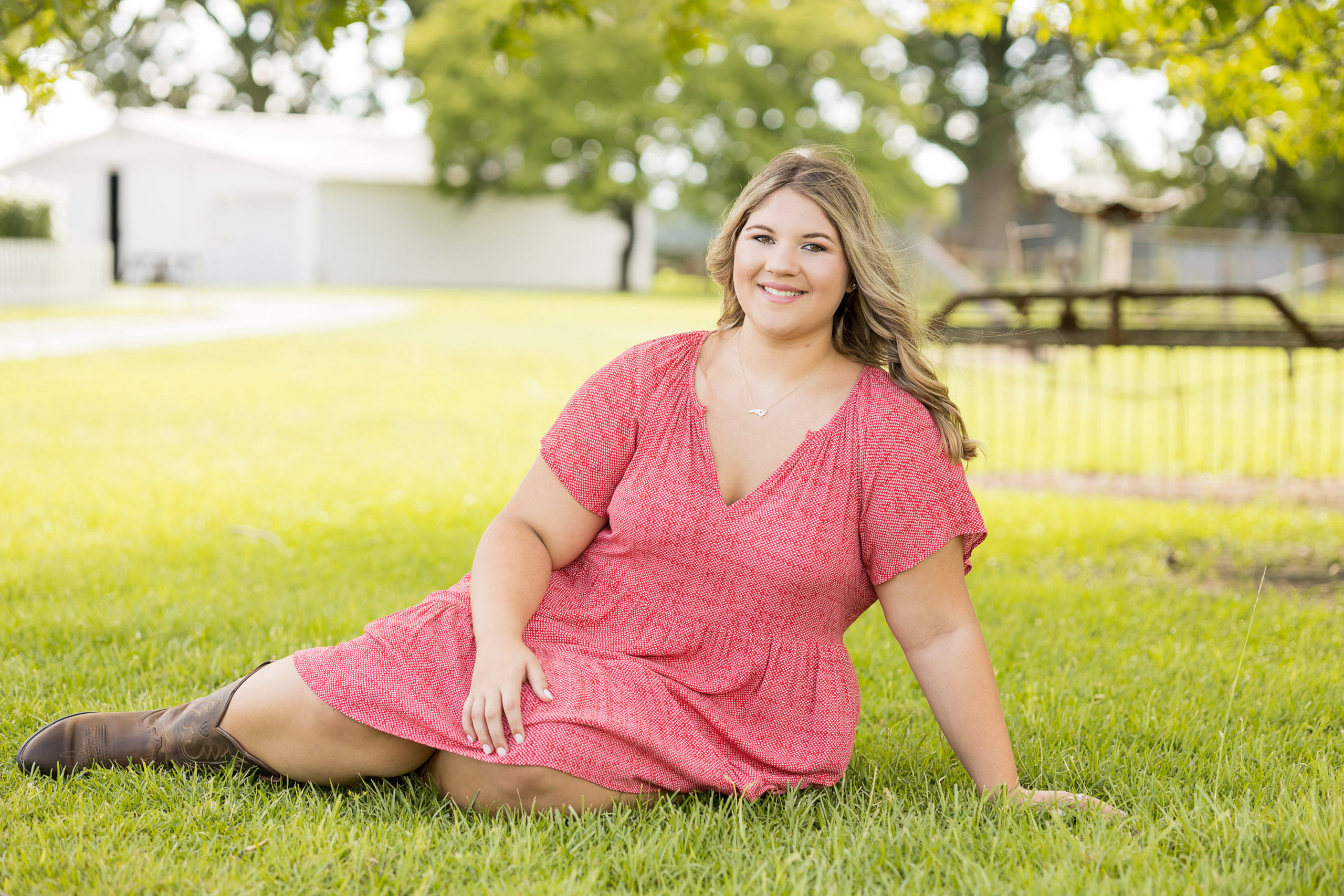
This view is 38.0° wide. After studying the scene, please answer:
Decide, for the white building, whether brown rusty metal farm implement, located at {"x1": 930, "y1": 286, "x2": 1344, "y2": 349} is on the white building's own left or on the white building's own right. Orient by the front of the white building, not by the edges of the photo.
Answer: on the white building's own left

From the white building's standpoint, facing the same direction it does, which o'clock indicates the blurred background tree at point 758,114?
The blurred background tree is roughly at 8 o'clock from the white building.

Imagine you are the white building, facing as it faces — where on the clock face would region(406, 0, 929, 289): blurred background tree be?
The blurred background tree is roughly at 8 o'clock from the white building.

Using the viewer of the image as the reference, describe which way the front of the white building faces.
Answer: facing the viewer and to the left of the viewer

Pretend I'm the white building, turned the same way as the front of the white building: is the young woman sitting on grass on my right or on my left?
on my left

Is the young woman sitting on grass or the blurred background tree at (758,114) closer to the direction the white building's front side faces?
the young woman sitting on grass

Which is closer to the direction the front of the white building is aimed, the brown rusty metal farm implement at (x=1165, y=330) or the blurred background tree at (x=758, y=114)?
the brown rusty metal farm implement
